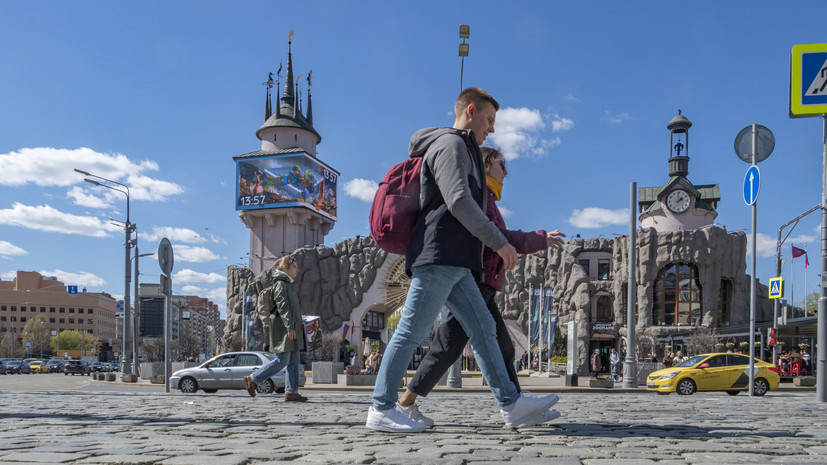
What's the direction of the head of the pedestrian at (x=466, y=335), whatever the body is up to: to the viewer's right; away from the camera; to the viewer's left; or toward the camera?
to the viewer's right

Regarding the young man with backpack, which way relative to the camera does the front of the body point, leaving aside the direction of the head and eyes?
to the viewer's right

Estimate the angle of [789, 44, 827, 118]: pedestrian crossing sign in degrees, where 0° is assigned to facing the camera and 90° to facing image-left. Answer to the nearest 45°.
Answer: approximately 0°

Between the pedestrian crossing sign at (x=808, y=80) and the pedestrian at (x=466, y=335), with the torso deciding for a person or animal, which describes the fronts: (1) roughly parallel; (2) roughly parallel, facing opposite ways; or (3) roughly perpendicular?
roughly perpendicular

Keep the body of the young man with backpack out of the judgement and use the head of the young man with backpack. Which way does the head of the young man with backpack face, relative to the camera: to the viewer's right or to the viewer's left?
to the viewer's right

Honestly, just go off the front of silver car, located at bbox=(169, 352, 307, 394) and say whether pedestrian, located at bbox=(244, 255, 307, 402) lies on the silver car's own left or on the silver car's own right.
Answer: on the silver car's own left

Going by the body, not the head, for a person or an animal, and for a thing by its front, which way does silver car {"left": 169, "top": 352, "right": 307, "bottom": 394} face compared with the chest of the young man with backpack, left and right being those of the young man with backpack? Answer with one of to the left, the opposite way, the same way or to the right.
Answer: the opposite way

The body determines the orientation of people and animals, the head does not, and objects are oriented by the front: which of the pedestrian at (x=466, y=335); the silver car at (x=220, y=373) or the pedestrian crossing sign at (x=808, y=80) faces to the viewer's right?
the pedestrian

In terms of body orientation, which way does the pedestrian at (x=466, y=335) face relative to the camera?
to the viewer's right

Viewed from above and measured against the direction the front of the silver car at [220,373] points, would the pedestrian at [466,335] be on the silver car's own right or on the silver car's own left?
on the silver car's own left

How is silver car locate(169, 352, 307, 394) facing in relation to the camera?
to the viewer's left
